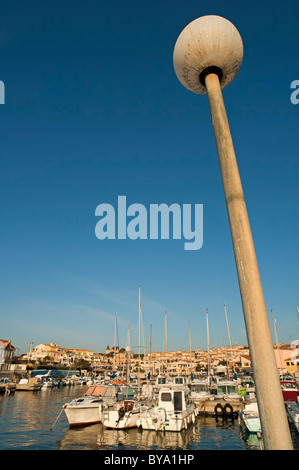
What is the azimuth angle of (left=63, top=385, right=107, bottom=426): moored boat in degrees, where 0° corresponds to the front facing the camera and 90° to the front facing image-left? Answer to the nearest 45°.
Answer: approximately 45°

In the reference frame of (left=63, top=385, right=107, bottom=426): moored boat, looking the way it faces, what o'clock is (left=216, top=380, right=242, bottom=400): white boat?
The white boat is roughly at 7 o'clock from the moored boat.
